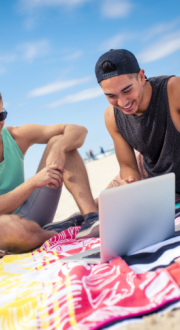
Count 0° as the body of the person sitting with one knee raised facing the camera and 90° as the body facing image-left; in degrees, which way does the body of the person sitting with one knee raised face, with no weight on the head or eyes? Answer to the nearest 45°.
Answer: approximately 315°

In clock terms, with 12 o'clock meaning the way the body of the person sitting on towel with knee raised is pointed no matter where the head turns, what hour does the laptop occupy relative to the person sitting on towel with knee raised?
The laptop is roughly at 1 o'clock from the person sitting on towel with knee raised.

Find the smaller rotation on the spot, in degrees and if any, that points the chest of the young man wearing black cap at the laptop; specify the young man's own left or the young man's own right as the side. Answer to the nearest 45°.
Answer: approximately 45° to the young man's own left

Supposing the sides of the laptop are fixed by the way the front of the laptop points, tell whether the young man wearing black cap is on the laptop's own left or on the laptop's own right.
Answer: on the laptop's own right
